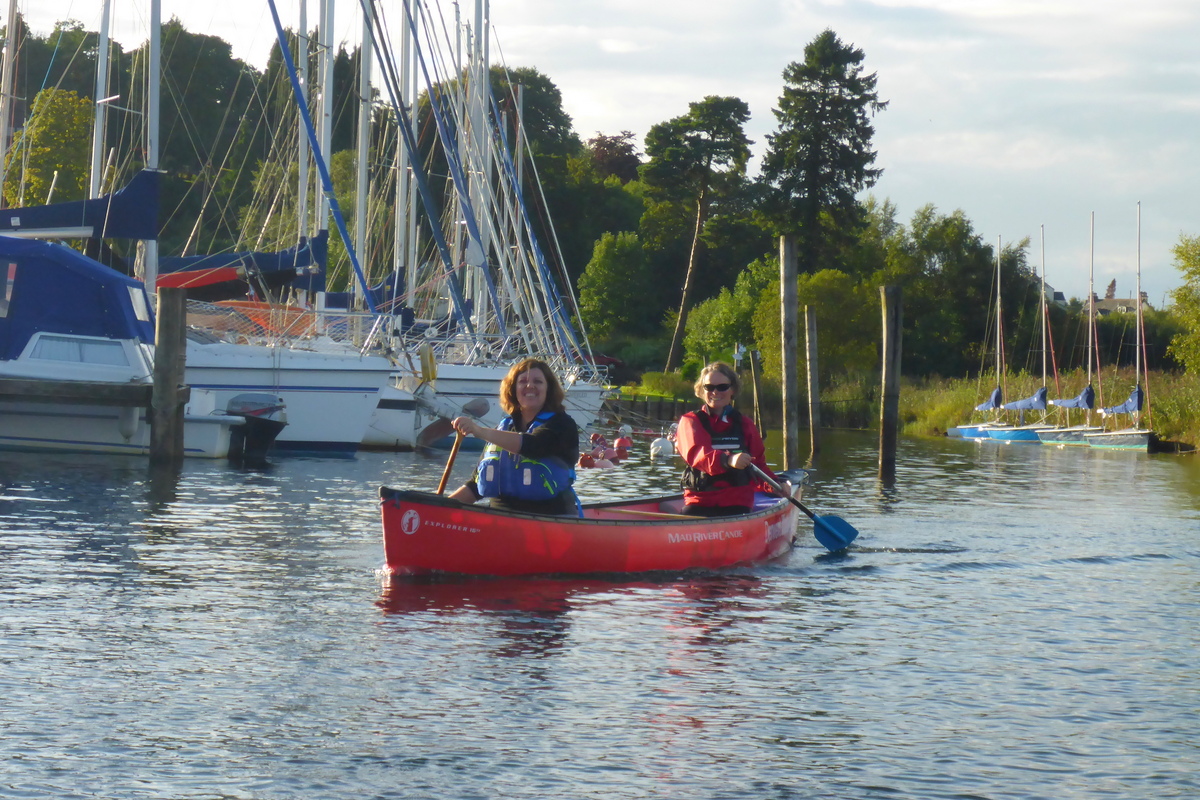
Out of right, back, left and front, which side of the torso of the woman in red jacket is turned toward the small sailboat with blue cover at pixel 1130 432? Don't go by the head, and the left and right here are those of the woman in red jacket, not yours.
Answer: back

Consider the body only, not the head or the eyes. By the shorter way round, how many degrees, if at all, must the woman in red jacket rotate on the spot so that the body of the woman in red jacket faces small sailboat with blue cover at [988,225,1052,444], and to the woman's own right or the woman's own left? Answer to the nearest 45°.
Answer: approximately 180°

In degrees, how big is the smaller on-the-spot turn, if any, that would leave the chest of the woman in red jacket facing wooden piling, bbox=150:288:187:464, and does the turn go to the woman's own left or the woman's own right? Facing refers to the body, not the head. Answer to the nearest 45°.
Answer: approximately 135° to the woman's own right

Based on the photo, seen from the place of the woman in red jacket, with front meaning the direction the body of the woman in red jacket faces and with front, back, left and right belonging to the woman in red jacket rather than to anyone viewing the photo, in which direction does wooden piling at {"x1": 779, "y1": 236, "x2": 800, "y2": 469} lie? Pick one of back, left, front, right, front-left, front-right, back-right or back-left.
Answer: back

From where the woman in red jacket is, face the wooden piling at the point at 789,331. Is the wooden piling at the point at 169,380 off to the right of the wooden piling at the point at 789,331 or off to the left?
left

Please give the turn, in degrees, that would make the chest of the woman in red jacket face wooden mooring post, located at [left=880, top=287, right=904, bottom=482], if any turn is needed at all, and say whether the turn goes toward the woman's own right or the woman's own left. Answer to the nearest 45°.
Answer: approximately 180°

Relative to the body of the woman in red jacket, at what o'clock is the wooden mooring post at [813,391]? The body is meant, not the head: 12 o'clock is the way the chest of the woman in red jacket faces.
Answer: The wooden mooring post is roughly at 6 o'clock from the woman in red jacket.

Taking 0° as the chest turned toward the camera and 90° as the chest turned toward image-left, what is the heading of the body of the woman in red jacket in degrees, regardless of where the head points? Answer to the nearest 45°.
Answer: approximately 0°

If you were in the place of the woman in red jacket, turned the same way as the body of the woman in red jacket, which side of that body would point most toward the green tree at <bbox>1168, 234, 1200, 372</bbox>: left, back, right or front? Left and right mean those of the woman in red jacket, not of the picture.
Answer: back
